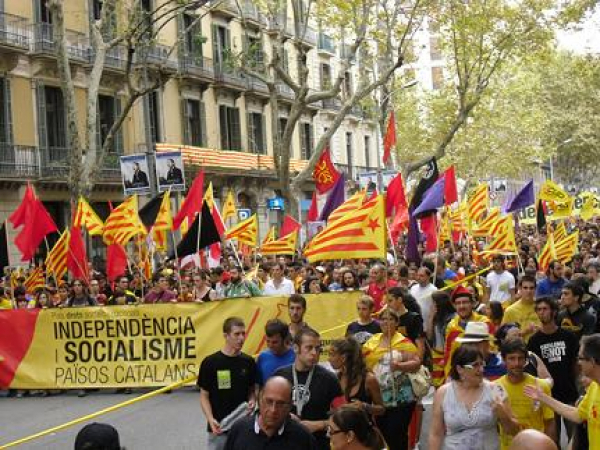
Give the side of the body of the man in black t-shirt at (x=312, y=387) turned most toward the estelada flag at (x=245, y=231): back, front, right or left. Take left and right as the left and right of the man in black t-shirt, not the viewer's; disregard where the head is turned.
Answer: back

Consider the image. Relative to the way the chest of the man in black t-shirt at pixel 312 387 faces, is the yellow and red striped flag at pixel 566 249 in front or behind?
behind

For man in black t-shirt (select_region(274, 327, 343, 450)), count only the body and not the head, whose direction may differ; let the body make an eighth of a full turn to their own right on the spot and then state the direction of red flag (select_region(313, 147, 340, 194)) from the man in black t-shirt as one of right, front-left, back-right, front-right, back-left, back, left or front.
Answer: back-right

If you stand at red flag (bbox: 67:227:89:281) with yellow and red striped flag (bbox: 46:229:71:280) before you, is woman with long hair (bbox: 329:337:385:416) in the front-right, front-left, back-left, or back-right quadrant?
back-left

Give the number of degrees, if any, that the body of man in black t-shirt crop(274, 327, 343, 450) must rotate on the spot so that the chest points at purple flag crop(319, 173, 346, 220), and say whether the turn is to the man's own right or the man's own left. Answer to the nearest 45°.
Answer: approximately 180°

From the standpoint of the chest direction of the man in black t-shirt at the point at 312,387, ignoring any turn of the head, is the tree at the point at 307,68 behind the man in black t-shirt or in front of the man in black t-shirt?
behind

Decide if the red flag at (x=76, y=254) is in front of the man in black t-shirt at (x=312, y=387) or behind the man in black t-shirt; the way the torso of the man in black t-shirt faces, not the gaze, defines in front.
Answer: behind

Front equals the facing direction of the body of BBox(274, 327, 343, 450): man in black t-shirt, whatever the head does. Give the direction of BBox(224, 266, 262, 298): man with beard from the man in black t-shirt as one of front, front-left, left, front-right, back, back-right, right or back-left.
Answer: back

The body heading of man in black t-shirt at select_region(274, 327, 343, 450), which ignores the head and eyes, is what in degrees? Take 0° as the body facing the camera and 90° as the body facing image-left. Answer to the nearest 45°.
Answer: approximately 0°
